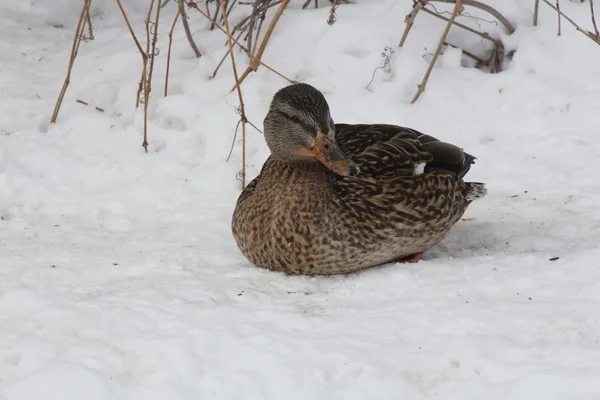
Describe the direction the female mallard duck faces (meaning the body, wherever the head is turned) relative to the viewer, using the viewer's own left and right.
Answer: facing the viewer and to the left of the viewer

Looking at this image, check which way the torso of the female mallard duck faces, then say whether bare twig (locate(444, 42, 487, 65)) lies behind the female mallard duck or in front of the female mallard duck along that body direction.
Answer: behind

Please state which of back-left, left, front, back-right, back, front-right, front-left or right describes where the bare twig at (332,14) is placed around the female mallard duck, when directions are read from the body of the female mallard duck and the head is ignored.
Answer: back-right

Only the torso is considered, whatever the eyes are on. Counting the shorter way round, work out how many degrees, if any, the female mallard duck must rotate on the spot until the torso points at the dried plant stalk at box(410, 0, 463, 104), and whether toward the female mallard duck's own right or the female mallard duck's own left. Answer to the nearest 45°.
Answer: approximately 135° to the female mallard duck's own right

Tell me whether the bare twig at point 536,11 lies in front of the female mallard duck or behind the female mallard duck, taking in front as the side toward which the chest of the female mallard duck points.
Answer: behind

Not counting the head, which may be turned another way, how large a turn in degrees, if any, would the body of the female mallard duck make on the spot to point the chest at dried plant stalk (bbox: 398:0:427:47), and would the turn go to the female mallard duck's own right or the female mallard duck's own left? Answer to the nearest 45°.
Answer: approximately 135° to the female mallard duck's own right

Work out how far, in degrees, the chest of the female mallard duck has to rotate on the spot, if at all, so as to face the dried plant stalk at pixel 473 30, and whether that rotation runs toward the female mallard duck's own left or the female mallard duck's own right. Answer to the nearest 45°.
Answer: approximately 135° to the female mallard duck's own right
